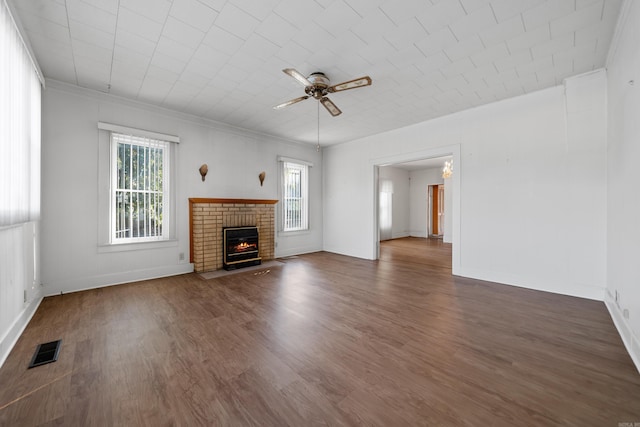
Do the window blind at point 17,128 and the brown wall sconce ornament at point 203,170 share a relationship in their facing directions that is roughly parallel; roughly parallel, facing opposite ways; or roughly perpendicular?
roughly perpendicular

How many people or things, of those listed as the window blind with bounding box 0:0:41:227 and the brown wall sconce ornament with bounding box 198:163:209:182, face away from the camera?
0

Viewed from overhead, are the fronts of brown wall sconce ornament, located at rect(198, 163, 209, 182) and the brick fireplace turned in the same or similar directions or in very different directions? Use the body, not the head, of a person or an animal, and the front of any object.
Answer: same or similar directions

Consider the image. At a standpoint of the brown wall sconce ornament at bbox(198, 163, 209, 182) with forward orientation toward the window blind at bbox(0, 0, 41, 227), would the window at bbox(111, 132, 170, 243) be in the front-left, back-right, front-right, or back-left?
front-right

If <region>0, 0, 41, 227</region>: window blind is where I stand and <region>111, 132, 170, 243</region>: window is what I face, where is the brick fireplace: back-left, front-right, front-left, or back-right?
front-right

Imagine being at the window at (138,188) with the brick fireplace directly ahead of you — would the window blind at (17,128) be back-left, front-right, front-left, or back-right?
back-right

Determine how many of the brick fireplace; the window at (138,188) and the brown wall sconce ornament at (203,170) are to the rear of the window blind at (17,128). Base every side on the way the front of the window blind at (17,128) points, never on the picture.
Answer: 0

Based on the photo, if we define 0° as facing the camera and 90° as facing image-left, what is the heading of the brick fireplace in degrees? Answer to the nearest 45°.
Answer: approximately 315°

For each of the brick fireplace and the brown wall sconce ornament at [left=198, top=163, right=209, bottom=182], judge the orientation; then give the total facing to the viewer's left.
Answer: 0

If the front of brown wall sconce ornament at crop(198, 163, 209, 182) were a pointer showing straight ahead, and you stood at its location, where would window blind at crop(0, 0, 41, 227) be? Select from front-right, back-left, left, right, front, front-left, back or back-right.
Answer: right

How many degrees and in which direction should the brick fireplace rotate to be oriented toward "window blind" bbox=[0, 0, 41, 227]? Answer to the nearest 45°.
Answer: approximately 90° to its right

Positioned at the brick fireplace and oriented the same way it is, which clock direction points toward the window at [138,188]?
The window is roughly at 4 o'clock from the brick fireplace.

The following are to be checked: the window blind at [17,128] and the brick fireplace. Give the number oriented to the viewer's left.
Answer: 0

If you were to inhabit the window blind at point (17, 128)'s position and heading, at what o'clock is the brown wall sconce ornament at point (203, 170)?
The brown wall sconce ornament is roughly at 11 o'clock from the window blind.

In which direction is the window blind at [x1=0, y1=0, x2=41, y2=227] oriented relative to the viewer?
to the viewer's right

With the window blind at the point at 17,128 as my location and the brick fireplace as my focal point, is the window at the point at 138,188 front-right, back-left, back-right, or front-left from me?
front-left

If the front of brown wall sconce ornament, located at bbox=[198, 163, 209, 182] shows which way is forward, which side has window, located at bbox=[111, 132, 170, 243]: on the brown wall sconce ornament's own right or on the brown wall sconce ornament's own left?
on the brown wall sconce ornament's own right

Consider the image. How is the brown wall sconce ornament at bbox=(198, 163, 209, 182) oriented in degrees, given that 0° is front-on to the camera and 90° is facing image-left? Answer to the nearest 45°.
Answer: approximately 315°

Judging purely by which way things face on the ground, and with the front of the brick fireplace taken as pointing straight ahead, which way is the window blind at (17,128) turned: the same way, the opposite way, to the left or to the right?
to the left
